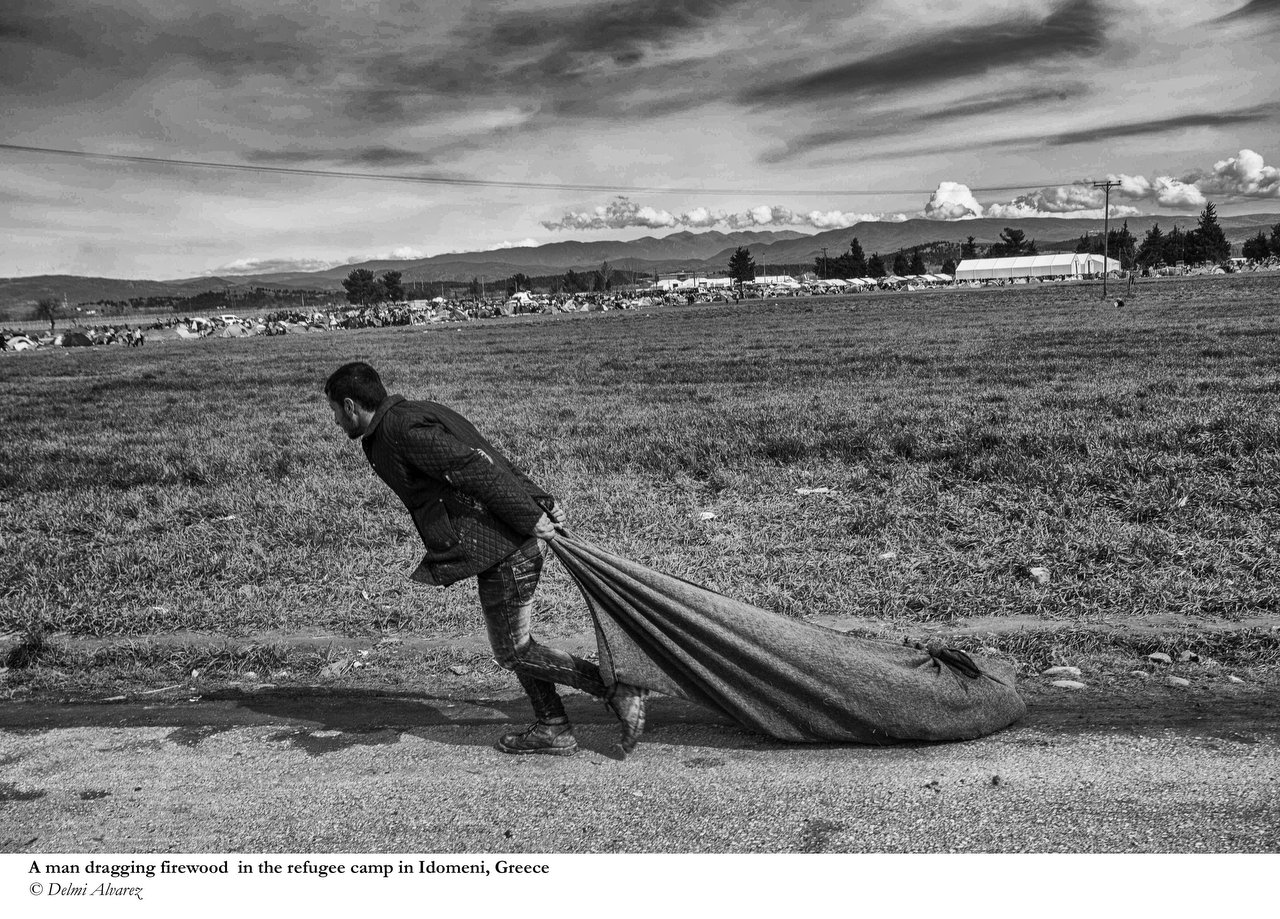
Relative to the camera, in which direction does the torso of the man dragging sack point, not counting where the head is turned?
to the viewer's left
